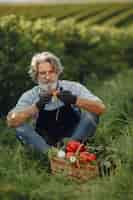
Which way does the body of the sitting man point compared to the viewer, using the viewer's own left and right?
facing the viewer
